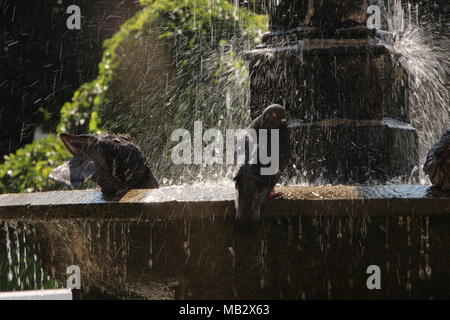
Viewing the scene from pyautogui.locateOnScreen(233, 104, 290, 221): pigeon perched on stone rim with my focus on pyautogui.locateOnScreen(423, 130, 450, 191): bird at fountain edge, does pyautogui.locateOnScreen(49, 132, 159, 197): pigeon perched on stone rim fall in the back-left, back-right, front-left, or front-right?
back-left
